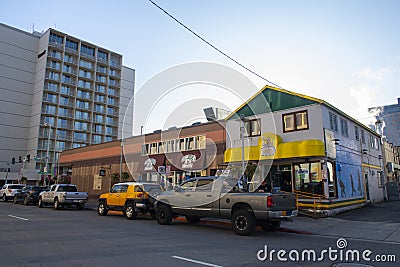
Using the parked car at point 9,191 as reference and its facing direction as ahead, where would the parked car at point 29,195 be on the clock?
the parked car at point 29,195 is roughly at 7 o'clock from the parked car at point 9,191.

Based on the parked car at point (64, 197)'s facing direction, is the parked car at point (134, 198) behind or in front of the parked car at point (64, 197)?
behind

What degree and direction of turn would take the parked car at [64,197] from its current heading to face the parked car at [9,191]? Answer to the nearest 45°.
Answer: approximately 45° to its right

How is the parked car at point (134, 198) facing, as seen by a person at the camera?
facing away from the viewer and to the left of the viewer

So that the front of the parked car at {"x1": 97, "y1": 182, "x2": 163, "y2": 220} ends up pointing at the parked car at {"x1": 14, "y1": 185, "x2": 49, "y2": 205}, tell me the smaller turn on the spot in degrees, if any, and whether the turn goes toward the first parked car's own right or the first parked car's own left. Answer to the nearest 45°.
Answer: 0° — it already faces it

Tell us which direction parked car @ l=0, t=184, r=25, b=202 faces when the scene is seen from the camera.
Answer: facing away from the viewer and to the left of the viewer

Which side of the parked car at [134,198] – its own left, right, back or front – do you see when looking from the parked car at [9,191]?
front

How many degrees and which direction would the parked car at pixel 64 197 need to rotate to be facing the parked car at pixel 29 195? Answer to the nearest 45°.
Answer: approximately 45° to its right

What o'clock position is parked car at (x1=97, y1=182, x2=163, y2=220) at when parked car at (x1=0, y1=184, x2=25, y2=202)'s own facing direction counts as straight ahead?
parked car at (x1=97, y1=182, x2=163, y2=220) is roughly at 7 o'clock from parked car at (x1=0, y1=184, x2=25, y2=202).

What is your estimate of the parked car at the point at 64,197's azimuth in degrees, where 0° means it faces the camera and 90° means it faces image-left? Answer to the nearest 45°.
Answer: approximately 135°

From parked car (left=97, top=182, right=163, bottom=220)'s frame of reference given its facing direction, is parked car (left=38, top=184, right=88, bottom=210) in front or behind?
in front

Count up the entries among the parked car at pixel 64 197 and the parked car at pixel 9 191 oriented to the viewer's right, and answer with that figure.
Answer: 0
